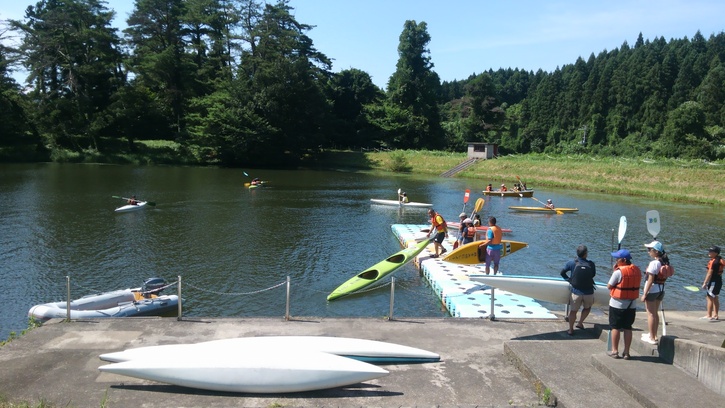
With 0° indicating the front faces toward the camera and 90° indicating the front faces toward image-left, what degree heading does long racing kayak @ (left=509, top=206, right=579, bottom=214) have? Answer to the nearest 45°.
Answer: approximately 90°

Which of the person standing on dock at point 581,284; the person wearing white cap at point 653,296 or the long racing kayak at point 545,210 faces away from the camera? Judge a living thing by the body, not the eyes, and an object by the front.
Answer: the person standing on dock

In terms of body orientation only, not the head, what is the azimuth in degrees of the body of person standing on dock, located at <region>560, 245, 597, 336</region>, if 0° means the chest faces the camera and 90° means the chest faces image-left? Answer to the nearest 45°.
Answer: approximately 180°

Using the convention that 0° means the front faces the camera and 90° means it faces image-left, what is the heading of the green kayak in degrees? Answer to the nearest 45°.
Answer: approximately 45°

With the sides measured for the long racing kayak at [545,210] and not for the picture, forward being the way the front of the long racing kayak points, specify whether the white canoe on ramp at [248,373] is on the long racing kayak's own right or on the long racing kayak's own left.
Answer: on the long racing kayak's own left

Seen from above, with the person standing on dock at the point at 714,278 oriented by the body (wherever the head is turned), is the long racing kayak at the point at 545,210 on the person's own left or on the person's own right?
on the person's own right

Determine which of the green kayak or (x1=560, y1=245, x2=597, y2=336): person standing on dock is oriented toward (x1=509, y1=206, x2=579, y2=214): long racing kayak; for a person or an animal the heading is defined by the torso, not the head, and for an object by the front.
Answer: the person standing on dock

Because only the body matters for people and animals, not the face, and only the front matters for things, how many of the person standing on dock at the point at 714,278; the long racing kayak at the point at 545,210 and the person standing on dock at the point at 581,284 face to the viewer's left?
2

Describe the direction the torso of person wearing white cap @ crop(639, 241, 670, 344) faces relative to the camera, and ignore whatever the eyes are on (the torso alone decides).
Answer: to the viewer's left

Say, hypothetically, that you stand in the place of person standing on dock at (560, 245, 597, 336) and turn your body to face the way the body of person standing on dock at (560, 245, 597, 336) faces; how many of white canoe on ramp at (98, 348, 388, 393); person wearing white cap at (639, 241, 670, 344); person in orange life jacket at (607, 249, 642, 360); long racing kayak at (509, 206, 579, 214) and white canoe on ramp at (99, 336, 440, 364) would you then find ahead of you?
1

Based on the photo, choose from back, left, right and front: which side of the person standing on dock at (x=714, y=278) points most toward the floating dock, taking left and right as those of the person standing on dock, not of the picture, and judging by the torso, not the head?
front

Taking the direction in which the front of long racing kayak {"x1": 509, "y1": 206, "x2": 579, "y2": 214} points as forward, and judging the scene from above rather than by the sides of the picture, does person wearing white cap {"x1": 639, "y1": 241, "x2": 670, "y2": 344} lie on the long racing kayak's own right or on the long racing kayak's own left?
on the long racing kayak's own left

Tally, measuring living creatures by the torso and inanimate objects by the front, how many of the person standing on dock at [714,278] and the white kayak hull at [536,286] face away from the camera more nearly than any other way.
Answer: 0

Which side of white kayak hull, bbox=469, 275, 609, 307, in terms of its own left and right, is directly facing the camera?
left

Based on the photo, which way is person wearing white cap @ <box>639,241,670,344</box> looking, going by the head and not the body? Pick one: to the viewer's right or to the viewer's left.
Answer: to the viewer's left
